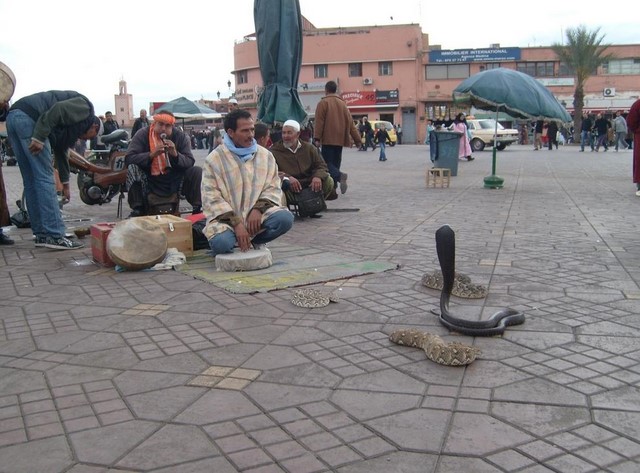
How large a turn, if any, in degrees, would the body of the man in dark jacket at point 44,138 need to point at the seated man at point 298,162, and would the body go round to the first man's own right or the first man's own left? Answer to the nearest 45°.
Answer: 0° — they already face them

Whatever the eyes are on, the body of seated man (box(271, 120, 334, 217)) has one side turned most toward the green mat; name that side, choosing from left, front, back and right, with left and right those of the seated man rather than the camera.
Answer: front

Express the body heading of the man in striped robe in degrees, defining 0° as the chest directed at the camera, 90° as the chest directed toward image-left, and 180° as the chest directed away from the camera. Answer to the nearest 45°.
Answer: approximately 315°

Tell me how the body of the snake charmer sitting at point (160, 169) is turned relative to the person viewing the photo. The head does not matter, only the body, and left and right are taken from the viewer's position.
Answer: facing the viewer

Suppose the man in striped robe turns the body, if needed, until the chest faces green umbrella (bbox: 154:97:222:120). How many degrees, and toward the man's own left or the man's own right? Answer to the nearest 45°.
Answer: approximately 135° to the man's own left

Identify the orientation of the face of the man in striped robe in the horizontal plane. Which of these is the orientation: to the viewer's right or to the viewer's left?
to the viewer's right

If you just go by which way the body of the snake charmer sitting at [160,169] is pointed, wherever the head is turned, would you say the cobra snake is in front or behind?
in front

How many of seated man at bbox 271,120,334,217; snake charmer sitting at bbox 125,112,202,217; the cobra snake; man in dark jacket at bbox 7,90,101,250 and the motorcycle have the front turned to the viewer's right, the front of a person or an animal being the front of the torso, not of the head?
1

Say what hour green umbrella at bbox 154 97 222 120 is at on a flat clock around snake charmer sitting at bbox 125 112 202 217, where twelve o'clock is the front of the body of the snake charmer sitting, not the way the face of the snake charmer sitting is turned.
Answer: The green umbrella is roughly at 6 o'clock from the snake charmer sitting.

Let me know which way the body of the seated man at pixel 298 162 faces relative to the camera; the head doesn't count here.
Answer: toward the camera

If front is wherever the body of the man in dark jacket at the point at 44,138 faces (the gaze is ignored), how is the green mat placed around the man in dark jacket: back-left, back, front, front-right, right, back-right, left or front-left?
front-right

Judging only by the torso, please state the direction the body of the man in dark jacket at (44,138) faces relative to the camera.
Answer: to the viewer's right
